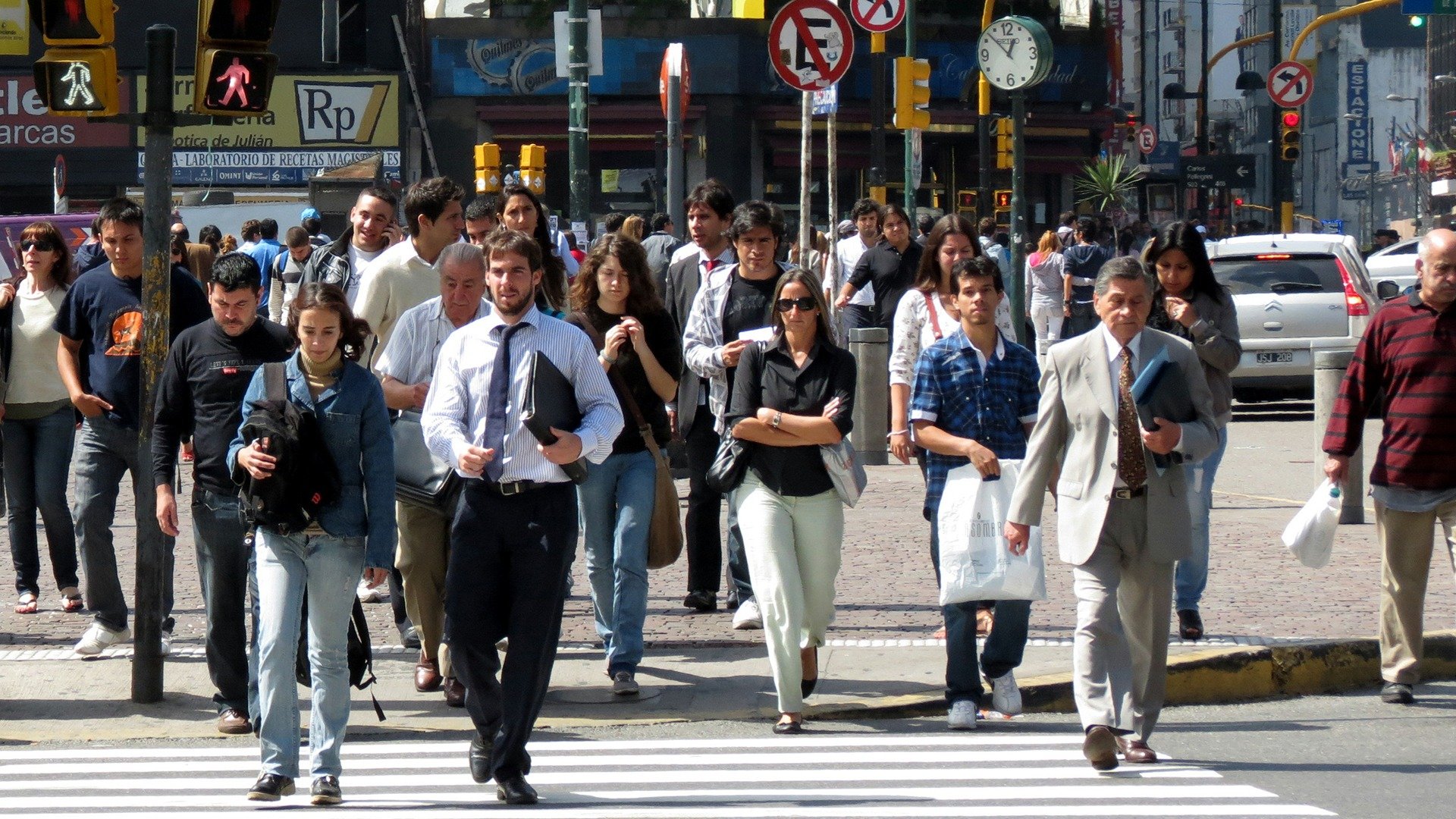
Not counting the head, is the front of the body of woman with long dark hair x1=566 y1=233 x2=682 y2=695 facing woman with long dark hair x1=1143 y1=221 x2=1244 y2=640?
no

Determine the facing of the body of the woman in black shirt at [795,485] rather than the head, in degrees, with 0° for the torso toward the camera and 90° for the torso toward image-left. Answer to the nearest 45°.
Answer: approximately 0°

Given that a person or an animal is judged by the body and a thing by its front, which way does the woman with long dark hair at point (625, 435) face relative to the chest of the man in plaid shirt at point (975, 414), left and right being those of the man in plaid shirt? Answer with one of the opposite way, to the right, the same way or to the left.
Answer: the same way

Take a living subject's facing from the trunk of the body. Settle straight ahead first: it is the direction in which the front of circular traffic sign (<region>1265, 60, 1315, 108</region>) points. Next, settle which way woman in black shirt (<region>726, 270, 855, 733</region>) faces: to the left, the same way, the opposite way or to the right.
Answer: the same way

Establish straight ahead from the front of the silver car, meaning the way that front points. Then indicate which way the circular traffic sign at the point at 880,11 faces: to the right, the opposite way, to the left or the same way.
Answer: the opposite way

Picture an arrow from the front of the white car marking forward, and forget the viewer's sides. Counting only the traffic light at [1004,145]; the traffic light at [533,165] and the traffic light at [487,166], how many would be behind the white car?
0

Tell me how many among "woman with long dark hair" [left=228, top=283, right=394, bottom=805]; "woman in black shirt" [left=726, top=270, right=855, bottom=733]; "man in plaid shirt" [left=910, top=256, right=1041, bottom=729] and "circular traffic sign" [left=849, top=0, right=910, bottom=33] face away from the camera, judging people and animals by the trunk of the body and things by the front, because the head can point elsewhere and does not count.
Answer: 0

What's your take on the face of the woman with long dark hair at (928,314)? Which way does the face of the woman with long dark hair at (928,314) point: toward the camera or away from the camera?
toward the camera

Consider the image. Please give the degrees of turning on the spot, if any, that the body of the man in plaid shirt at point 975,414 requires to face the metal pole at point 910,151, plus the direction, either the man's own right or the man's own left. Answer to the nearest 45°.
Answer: approximately 180°

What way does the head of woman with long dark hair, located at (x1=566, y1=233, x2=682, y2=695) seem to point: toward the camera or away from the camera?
toward the camera

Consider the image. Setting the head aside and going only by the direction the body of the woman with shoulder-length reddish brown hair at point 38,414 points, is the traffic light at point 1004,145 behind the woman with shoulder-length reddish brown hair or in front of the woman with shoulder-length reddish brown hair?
behind

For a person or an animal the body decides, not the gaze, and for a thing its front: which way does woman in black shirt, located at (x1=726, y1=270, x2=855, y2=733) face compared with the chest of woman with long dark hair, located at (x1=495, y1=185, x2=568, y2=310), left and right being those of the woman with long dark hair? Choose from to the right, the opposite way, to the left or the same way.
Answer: the same way

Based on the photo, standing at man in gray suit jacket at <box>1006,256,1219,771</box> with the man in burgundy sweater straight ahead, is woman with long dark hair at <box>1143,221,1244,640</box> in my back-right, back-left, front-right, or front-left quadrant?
front-left

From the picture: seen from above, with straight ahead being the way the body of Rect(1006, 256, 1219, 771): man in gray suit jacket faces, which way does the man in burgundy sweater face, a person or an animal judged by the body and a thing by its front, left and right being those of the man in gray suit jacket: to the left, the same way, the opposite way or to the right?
the same way

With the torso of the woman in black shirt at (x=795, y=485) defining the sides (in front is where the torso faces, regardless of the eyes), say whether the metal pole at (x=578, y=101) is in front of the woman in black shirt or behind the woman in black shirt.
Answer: behind

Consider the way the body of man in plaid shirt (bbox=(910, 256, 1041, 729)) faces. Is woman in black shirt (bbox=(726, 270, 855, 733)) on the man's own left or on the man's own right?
on the man's own right

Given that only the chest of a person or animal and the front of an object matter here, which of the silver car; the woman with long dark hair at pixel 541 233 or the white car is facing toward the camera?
the woman with long dark hair

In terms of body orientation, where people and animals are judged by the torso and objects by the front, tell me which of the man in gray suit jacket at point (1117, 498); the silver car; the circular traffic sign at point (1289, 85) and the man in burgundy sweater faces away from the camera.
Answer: the silver car

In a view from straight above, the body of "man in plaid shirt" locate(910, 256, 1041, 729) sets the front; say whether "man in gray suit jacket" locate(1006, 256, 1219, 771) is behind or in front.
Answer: in front

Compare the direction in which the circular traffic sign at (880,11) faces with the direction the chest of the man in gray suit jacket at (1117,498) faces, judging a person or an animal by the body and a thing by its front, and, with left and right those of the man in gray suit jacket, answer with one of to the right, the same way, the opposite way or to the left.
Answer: the same way
